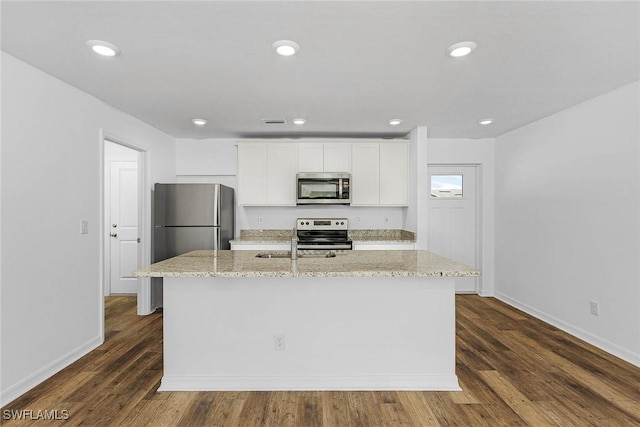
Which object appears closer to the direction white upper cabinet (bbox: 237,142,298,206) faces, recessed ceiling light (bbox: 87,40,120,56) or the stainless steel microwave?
the recessed ceiling light

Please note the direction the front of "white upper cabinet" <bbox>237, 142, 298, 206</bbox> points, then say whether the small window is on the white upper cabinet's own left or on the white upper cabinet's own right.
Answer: on the white upper cabinet's own left

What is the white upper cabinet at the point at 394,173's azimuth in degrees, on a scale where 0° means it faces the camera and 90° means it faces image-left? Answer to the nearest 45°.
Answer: approximately 0°

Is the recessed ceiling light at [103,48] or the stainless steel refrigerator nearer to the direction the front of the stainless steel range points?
the recessed ceiling light

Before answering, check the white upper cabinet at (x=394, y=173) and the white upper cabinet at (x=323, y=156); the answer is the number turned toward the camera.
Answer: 2

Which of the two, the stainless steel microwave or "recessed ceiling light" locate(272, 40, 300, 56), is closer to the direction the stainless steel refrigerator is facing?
the recessed ceiling light

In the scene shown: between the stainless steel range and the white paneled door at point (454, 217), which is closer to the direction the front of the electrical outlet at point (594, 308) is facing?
the stainless steel range

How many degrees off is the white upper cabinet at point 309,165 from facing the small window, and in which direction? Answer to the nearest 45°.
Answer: approximately 90° to its left

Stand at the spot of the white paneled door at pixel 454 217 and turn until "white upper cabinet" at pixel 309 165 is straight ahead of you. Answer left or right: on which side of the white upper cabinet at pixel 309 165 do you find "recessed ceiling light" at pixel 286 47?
left

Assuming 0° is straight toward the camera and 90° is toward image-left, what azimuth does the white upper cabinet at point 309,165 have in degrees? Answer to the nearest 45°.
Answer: approximately 0°
